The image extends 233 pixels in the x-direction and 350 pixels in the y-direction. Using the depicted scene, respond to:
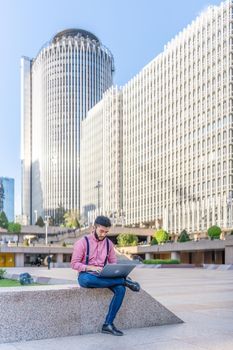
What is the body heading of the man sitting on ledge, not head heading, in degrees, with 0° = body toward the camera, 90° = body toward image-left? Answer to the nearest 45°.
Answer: approximately 315°
